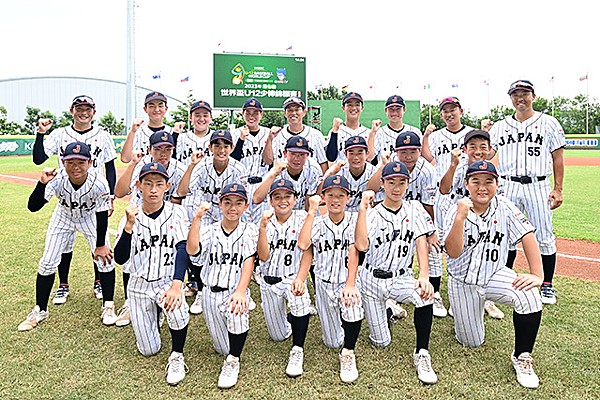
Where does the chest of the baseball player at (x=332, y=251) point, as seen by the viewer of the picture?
toward the camera

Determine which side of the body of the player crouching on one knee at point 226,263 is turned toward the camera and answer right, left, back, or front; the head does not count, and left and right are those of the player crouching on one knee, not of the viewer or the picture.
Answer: front

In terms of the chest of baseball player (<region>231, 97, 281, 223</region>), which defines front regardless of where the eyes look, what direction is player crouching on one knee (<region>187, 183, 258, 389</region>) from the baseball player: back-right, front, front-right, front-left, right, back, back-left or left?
front

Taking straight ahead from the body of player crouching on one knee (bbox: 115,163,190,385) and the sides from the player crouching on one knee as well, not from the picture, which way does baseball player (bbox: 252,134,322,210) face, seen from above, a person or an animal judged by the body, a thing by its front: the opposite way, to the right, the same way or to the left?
the same way

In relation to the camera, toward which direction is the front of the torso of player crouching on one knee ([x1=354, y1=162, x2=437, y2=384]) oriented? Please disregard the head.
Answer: toward the camera

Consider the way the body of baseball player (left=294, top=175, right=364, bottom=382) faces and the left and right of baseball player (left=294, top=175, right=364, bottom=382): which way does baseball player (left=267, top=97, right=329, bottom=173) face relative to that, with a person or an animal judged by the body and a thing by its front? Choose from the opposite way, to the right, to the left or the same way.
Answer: the same way

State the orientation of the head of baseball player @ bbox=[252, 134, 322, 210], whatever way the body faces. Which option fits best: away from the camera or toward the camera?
toward the camera

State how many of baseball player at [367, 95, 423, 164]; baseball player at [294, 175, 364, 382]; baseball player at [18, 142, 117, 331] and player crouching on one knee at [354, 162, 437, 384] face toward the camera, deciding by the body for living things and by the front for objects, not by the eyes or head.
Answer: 4

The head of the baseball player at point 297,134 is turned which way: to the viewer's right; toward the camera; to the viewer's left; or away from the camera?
toward the camera

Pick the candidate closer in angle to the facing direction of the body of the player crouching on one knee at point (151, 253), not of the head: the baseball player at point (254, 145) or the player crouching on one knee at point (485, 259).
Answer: the player crouching on one knee

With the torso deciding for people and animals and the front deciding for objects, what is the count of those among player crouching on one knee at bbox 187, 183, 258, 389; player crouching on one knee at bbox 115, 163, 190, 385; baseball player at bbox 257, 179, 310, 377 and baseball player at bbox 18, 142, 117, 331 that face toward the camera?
4

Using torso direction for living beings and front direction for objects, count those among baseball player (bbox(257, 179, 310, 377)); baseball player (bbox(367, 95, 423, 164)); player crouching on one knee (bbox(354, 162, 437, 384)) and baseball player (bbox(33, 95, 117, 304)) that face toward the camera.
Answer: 4

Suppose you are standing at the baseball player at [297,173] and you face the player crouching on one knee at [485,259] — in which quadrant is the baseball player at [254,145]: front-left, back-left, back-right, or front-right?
back-left

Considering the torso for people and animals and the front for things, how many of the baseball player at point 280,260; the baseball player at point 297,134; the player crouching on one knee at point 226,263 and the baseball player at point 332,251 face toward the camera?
4

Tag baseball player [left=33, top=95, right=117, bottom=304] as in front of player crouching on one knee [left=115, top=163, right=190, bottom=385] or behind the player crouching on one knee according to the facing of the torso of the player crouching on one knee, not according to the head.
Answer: behind

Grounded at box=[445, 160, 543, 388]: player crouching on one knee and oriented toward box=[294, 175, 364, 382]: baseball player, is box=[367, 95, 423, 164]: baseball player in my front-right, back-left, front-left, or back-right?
front-right
